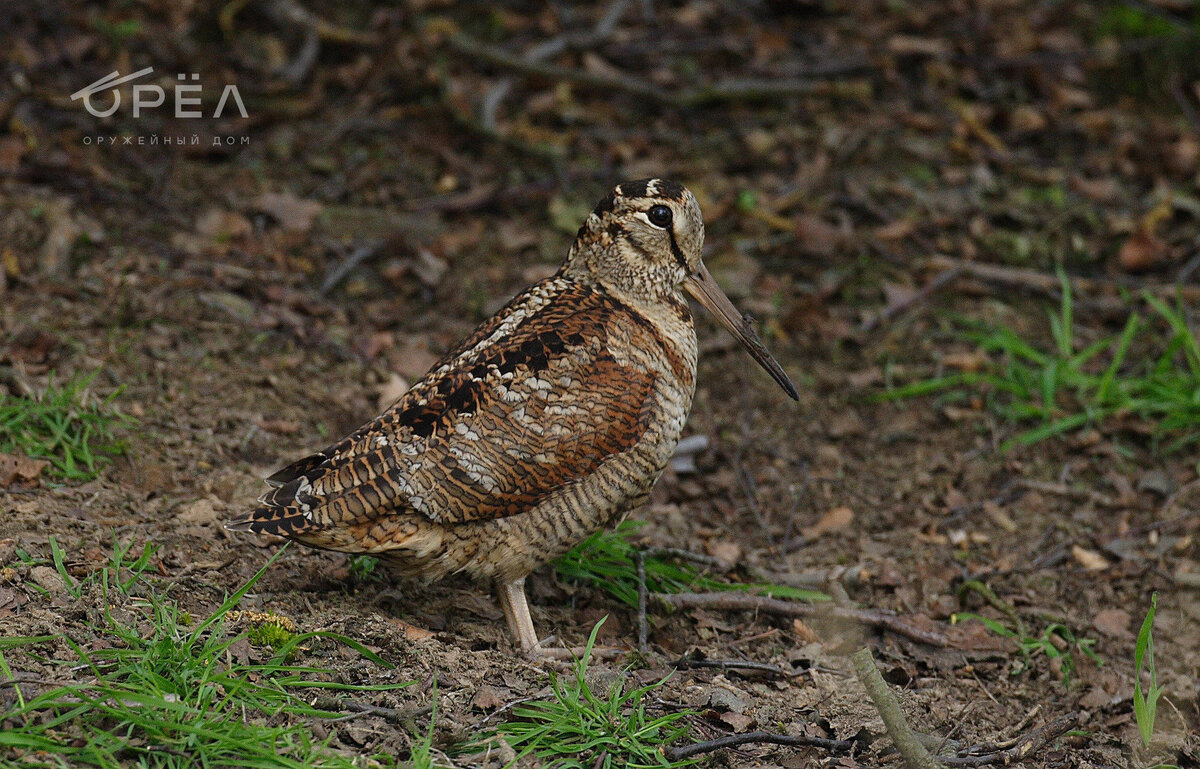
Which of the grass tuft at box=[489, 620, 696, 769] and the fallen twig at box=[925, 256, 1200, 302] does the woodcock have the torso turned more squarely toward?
the fallen twig

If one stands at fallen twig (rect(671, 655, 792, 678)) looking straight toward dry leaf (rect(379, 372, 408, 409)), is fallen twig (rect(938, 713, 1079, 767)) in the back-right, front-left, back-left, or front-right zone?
back-right

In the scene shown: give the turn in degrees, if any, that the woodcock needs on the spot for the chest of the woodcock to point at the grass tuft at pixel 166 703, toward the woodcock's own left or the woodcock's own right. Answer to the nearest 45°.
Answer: approximately 135° to the woodcock's own right

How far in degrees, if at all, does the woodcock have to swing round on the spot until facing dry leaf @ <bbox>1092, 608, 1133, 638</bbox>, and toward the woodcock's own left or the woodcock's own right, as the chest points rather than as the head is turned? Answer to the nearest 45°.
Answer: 0° — it already faces it

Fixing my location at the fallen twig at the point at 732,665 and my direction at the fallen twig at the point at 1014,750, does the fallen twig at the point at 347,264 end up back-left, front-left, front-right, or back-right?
back-left

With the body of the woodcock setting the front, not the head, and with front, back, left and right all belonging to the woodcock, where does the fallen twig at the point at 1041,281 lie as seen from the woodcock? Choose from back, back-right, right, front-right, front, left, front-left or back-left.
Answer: front-left

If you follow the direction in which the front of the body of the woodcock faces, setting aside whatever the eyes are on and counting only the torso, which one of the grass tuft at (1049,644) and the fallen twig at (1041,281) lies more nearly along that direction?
the grass tuft

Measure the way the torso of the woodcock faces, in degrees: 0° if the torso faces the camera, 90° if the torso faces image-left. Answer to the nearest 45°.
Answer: approximately 270°

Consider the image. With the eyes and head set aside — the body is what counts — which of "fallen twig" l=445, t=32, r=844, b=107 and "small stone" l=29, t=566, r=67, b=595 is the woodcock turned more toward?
the fallen twig

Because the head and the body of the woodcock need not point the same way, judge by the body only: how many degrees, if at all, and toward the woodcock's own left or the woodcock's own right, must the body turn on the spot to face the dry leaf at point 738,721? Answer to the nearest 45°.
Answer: approximately 45° to the woodcock's own right

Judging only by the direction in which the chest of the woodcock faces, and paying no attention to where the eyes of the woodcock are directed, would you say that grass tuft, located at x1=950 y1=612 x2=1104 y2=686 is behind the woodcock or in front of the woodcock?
in front
